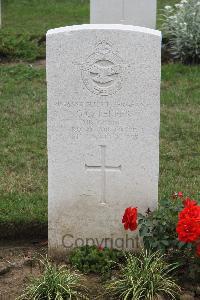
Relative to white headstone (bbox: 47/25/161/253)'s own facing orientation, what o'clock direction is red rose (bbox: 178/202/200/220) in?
The red rose is roughly at 10 o'clock from the white headstone.

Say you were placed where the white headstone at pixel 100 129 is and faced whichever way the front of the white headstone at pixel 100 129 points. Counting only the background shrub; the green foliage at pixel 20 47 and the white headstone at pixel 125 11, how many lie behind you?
3

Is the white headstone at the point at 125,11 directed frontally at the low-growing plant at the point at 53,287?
yes

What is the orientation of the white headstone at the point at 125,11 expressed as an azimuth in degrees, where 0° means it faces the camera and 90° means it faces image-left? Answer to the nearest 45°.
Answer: approximately 0°

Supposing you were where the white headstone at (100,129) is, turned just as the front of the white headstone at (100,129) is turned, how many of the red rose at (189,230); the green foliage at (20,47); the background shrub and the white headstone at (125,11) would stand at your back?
3

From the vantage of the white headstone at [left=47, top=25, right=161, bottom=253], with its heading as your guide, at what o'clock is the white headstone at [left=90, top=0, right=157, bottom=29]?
the white headstone at [left=90, top=0, right=157, bottom=29] is roughly at 6 o'clock from the white headstone at [left=47, top=25, right=161, bottom=253].

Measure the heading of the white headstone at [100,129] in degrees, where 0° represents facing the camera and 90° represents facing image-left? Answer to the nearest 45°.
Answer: approximately 0°

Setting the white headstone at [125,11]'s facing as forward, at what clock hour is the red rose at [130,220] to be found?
The red rose is roughly at 12 o'clock from the white headstone.

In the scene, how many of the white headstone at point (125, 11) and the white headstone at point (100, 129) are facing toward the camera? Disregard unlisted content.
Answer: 2
